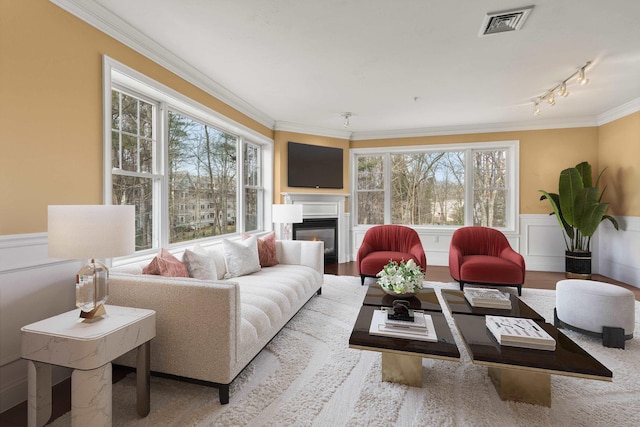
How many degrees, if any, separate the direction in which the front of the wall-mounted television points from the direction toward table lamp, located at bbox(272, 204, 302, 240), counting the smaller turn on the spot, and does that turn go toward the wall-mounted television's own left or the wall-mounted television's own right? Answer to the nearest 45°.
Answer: approximately 45° to the wall-mounted television's own right

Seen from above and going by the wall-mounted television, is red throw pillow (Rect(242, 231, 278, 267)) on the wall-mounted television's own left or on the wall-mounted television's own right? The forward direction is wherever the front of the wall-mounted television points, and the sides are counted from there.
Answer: on the wall-mounted television's own right

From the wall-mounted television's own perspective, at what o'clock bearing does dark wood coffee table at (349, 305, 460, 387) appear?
The dark wood coffee table is roughly at 1 o'clock from the wall-mounted television.

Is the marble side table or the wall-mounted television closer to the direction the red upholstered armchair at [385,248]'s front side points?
the marble side table

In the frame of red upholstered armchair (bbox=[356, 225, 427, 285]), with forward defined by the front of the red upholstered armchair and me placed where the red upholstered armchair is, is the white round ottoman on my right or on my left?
on my left

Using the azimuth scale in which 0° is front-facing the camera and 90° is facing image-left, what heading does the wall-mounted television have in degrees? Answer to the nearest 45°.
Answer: approximately 315°

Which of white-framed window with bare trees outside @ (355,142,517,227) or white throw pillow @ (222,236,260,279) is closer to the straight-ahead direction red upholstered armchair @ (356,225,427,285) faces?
the white throw pillow

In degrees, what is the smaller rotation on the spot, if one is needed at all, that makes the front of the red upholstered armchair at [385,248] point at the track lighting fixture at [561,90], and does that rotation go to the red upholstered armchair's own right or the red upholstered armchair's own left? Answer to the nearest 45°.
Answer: approximately 90° to the red upholstered armchair's own left
